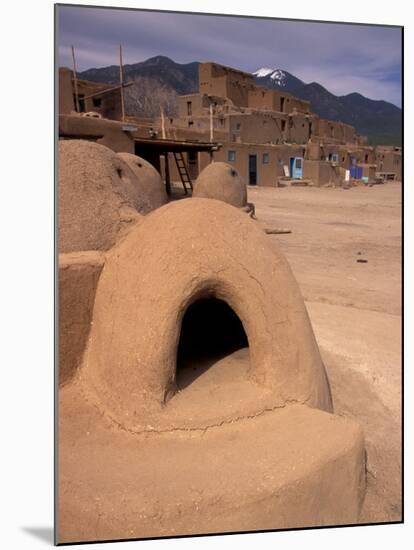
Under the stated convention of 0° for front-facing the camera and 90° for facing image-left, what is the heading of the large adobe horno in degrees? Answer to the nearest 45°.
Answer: approximately 0°

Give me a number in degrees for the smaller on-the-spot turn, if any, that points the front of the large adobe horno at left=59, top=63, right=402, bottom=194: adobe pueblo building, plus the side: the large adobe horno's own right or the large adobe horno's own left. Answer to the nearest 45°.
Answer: approximately 180°

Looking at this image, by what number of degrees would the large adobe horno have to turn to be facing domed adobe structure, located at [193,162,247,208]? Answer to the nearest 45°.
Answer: approximately 180°

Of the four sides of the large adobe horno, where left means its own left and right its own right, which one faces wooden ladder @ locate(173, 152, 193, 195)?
back
